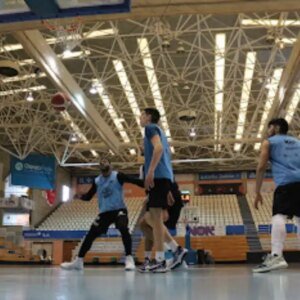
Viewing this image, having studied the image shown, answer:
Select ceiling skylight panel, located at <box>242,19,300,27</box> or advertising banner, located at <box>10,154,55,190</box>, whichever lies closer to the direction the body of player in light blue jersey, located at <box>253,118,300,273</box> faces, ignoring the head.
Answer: the advertising banner

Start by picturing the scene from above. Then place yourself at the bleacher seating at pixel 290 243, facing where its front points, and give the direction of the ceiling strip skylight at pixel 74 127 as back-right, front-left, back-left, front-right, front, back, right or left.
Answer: right

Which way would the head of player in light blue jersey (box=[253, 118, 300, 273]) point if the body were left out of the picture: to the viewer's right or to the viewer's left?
to the viewer's left

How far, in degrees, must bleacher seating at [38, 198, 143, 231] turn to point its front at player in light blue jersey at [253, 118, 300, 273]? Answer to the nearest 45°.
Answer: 0° — it already faces them

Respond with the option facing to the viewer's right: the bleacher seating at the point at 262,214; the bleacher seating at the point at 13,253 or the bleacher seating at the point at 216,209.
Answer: the bleacher seating at the point at 13,253

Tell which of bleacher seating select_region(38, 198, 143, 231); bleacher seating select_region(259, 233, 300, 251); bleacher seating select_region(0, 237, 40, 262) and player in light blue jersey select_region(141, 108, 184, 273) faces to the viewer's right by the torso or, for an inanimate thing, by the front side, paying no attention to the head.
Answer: bleacher seating select_region(0, 237, 40, 262)

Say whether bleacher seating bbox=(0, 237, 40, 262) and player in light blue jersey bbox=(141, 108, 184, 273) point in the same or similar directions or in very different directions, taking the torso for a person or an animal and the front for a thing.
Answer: very different directions

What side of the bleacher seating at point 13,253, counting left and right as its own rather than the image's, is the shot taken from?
right

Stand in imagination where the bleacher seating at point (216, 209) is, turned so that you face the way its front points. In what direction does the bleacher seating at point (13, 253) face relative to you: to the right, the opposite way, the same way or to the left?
to the left
